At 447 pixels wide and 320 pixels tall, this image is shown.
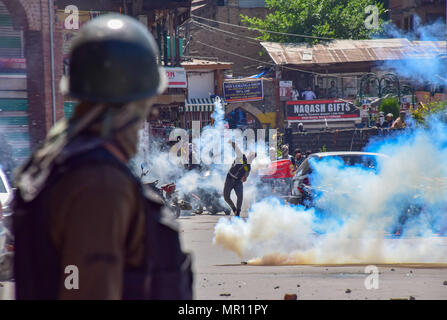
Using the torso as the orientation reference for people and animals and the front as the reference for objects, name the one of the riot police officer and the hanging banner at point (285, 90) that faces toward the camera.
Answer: the hanging banner

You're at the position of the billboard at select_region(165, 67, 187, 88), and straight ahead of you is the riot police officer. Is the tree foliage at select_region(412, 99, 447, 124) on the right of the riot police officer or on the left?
left

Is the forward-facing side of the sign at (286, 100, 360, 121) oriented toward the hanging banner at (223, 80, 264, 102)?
no

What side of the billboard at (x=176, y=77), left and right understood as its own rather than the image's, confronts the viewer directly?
front

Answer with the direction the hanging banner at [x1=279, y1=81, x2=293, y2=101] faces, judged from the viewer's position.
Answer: facing the viewer

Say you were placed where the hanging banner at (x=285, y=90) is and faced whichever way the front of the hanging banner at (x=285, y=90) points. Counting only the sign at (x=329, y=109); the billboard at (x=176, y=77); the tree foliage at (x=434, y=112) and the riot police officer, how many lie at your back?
0

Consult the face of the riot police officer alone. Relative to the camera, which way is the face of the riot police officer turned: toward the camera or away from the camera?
away from the camera

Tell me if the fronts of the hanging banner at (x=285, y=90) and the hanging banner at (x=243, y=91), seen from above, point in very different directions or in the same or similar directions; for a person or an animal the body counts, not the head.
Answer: same or similar directions

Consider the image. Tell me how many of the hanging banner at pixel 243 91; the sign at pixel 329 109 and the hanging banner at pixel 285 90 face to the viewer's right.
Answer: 0

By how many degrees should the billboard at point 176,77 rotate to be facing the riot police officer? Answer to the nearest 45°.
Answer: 0° — it already faces them

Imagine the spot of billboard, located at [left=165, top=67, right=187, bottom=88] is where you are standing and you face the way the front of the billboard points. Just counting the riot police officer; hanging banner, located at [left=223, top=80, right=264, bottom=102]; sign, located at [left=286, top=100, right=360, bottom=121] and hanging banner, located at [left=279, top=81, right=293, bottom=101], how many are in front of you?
1

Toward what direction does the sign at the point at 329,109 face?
toward the camera

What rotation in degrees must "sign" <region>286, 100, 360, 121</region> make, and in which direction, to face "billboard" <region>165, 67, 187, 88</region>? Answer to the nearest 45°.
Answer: approximately 45° to its right

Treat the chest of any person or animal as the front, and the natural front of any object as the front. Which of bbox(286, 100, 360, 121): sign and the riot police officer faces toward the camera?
the sign
